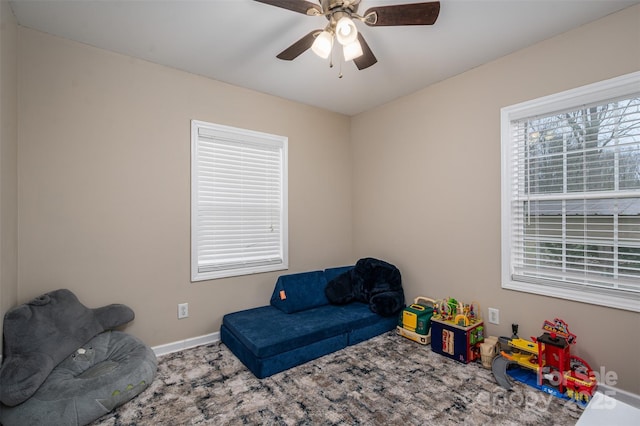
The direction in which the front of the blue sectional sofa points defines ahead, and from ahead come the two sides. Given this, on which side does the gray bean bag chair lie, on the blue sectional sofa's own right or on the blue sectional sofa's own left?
on the blue sectional sofa's own right

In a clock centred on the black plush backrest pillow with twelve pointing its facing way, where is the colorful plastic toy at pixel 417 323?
The colorful plastic toy is roughly at 9 o'clock from the black plush backrest pillow.

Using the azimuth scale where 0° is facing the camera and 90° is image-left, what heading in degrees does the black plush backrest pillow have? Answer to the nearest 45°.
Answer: approximately 45°

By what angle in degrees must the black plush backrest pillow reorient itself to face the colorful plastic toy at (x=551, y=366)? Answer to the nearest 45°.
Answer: approximately 90° to its left
